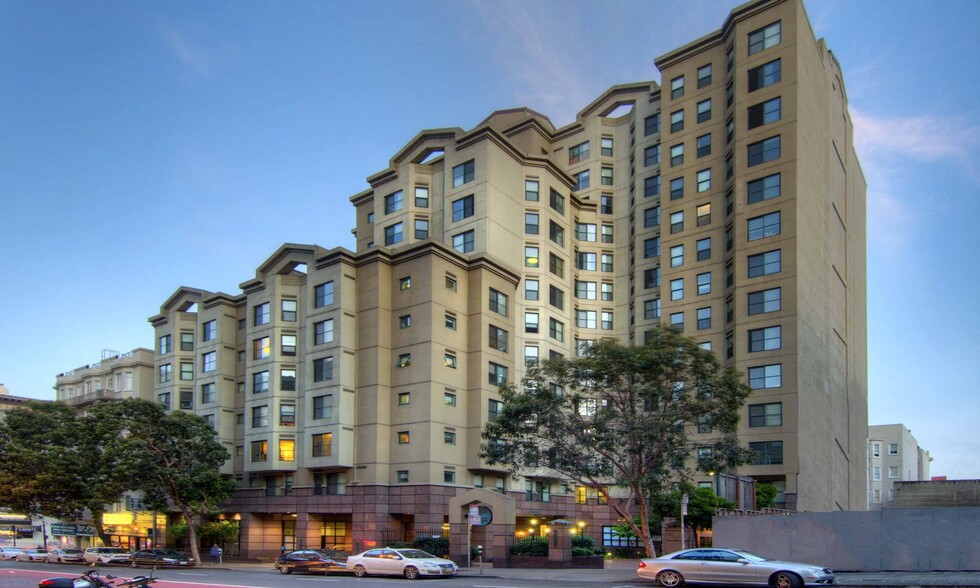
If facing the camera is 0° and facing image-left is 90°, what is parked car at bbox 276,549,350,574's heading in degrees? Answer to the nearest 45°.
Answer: approximately 270°

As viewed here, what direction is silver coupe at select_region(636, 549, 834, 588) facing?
to the viewer's right

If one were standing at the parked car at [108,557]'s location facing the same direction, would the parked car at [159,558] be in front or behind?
in front

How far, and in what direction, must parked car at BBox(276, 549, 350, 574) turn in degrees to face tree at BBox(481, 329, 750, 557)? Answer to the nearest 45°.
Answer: approximately 45° to its right

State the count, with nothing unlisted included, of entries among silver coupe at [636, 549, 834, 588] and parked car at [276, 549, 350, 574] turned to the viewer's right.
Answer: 2
